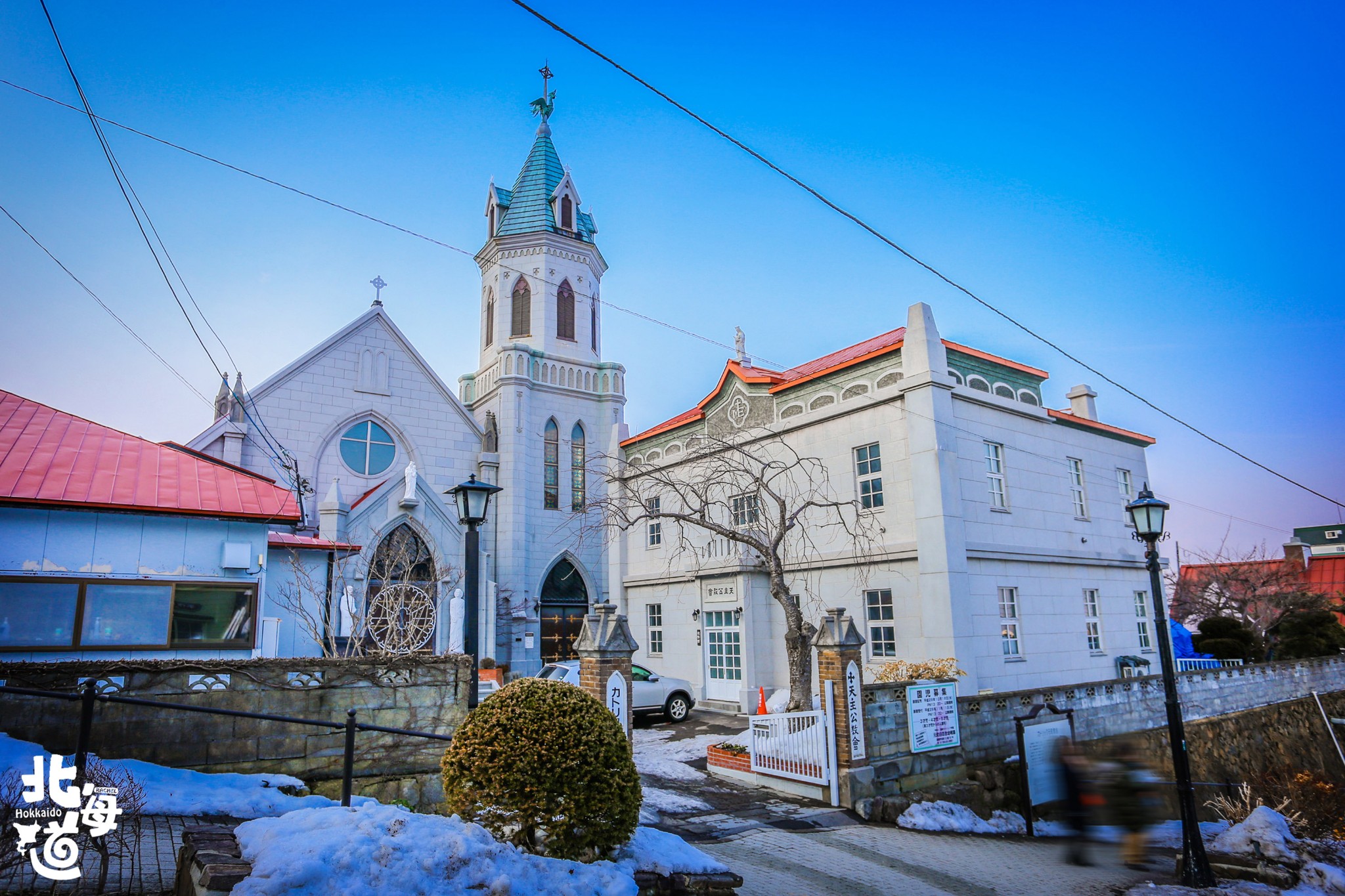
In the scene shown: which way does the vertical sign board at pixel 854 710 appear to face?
toward the camera

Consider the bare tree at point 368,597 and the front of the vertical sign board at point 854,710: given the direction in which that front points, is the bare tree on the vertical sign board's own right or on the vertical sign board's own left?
on the vertical sign board's own right

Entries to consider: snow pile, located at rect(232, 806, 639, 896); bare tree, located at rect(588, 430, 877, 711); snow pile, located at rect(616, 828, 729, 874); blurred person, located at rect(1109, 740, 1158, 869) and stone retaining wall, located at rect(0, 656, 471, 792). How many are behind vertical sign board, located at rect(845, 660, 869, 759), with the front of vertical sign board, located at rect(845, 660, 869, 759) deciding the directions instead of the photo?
1

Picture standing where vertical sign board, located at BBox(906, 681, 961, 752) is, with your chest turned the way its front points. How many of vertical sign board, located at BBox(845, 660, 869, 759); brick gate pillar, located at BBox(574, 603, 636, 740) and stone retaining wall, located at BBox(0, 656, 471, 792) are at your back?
0

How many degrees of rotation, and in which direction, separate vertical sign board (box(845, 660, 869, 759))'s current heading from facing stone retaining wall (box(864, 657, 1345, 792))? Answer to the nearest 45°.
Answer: approximately 135° to its left

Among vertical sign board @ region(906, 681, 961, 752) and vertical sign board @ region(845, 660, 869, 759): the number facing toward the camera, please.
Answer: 2

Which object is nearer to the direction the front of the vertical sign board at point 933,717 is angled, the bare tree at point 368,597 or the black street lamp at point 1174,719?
the black street lamp

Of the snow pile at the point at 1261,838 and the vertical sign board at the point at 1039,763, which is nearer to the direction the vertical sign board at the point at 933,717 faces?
the snow pile

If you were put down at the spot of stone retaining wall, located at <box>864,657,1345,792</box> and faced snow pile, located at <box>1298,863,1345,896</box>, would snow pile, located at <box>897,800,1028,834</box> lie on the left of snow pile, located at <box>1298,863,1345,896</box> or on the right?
right

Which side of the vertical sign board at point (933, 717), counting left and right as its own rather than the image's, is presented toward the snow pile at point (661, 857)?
front

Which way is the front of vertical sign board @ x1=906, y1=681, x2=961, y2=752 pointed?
toward the camera

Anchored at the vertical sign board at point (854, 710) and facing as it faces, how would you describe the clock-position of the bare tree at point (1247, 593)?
The bare tree is roughly at 7 o'clock from the vertical sign board.

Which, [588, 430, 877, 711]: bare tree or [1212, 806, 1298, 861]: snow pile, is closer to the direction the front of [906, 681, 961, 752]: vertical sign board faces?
the snow pile

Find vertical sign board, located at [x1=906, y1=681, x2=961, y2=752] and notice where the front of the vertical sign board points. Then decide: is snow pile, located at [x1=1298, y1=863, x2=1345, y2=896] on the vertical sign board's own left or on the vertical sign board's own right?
on the vertical sign board's own left

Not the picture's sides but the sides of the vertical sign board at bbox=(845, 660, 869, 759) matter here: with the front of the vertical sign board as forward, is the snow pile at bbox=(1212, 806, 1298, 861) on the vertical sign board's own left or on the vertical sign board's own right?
on the vertical sign board's own left

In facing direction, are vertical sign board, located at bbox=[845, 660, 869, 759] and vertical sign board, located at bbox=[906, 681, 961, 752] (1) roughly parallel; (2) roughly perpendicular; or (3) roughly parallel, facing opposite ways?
roughly parallel

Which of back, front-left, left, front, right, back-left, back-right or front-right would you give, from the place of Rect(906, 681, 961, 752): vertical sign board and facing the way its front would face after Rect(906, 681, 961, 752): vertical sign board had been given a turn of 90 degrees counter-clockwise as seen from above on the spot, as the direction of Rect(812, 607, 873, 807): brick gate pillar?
back-right
